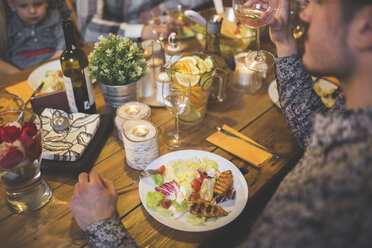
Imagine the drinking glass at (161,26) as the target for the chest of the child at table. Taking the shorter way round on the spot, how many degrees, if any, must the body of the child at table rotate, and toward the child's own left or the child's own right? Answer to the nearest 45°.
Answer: approximately 45° to the child's own left

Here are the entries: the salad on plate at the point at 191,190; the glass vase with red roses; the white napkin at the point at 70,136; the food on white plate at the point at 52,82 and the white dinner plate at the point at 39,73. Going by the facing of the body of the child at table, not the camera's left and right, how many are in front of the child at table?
5

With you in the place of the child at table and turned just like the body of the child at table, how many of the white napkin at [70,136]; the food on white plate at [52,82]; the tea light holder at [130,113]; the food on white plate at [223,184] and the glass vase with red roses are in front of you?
5

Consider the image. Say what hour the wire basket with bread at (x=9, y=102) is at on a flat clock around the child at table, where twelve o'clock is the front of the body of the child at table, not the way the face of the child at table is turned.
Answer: The wire basket with bread is roughly at 12 o'clock from the child at table.

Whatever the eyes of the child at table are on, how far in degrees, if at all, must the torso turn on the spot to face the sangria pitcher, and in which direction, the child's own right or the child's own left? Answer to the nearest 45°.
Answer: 0° — they already face it

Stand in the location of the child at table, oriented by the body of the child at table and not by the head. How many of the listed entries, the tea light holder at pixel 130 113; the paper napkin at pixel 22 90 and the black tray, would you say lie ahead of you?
3

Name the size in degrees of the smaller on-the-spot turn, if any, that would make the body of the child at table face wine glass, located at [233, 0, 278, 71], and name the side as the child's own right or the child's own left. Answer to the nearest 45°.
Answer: approximately 45° to the child's own left

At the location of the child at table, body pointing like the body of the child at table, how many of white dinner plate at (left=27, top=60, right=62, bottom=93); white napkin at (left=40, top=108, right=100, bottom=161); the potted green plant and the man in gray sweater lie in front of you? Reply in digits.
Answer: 4

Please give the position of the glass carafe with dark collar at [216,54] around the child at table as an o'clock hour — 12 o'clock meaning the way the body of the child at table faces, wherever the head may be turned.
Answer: The glass carafe with dark collar is roughly at 11 o'clock from the child at table.

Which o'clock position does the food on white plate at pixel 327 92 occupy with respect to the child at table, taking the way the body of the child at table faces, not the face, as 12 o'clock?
The food on white plate is roughly at 11 o'clock from the child at table.

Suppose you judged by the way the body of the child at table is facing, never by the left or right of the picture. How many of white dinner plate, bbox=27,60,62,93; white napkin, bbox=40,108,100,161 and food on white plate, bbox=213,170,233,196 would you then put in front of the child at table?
3

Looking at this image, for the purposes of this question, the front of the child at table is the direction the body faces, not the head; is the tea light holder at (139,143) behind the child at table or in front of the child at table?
in front

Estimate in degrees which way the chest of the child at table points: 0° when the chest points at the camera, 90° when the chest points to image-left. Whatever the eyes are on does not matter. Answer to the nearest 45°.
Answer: approximately 0°
